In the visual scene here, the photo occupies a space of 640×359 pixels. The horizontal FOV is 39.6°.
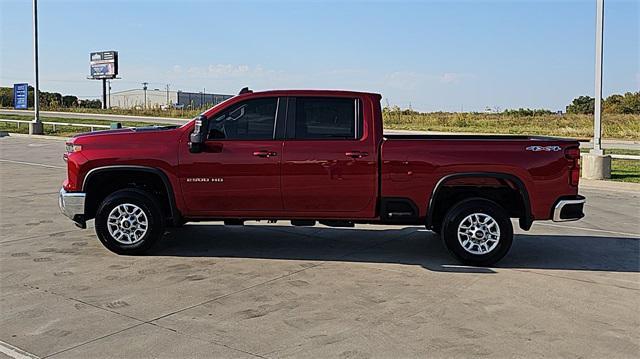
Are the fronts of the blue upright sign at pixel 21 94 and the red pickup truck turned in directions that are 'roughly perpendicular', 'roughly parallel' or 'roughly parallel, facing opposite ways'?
roughly perpendicular

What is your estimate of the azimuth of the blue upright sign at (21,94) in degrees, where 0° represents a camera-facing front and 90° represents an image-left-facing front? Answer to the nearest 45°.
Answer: approximately 0°

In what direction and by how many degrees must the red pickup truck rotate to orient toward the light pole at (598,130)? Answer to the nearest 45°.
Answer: approximately 135° to its right

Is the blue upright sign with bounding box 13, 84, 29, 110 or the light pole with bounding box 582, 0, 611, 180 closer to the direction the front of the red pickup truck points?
the blue upright sign

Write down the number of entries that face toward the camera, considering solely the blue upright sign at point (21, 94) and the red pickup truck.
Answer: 1

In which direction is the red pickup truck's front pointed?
to the viewer's left
